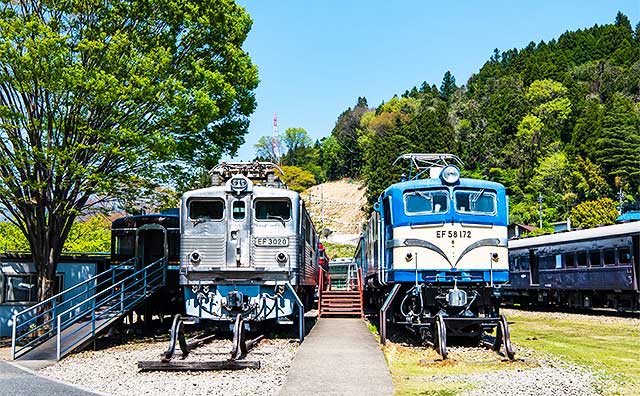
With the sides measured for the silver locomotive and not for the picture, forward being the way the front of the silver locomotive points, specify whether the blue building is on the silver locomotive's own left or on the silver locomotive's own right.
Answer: on the silver locomotive's own right

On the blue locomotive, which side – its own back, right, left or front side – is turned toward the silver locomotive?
right

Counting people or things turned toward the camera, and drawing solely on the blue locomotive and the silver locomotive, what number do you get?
2

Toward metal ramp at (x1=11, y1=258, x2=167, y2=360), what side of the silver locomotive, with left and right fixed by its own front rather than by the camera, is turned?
right

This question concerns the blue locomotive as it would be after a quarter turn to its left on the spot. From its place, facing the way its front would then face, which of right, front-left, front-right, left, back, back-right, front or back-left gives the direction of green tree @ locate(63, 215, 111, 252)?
back-left

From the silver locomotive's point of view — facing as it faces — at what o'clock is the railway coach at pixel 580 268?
The railway coach is roughly at 8 o'clock from the silver locomotive.

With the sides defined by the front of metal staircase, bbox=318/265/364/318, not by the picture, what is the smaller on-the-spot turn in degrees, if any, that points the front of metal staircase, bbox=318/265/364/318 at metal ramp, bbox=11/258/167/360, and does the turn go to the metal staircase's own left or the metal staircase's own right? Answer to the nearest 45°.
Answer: approximately 45° to the metal staircase's own right

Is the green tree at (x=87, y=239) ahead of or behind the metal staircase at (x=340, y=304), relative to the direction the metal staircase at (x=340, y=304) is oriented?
behind
